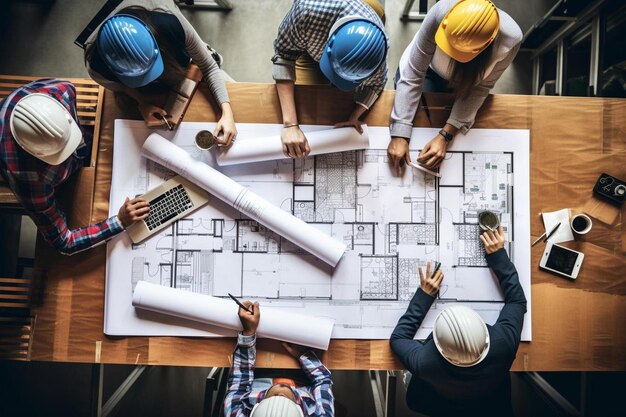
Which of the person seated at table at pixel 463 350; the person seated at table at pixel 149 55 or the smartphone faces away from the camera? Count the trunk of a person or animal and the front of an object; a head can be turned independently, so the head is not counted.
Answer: the person seated at table at pixel 463 350

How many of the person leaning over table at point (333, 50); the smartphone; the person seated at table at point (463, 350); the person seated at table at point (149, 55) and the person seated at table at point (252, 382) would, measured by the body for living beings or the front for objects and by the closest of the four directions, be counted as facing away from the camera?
2

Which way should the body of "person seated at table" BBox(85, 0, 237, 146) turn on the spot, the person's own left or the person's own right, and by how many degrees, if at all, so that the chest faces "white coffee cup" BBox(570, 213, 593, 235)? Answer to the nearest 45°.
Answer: approximately 45° to the person's own left

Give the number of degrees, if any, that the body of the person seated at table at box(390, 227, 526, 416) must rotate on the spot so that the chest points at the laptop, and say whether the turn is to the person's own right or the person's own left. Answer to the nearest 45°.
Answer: approximately 90° to the person's own left

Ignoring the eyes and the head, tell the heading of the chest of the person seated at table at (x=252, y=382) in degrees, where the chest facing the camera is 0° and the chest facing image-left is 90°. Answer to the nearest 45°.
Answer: approximately 180°

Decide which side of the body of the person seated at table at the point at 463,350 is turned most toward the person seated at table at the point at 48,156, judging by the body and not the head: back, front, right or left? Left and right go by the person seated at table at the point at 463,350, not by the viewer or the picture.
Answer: left

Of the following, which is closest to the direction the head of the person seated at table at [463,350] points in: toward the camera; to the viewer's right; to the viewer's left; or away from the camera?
away from the camera

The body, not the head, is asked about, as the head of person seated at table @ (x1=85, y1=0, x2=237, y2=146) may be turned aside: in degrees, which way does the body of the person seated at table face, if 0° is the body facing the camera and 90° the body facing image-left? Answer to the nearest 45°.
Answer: approximately 315°

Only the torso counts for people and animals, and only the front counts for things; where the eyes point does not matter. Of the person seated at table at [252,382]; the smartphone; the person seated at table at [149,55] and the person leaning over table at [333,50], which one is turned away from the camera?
the person seated at table at [252,382]

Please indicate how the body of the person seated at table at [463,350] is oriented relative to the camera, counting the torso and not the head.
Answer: away from the camera

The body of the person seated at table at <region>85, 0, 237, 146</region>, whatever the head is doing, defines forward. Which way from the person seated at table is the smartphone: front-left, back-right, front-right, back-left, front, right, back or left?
front-left

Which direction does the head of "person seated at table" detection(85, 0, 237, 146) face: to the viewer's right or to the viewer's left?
to the viewer's right
